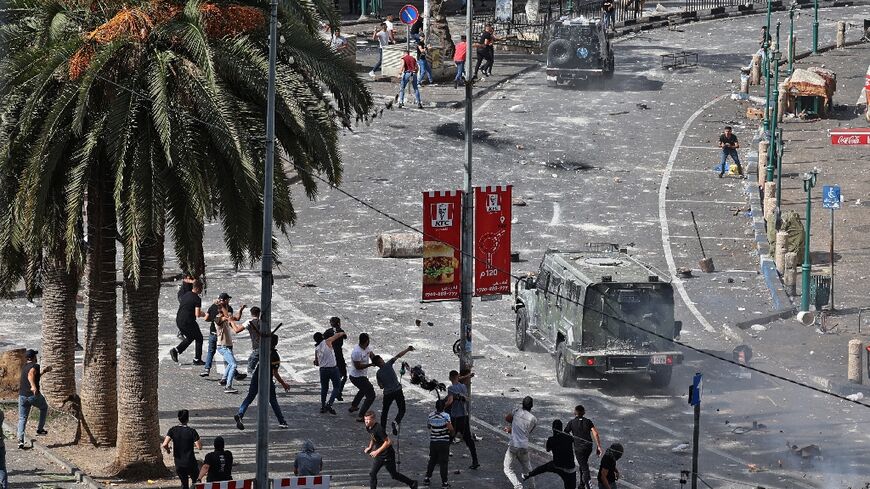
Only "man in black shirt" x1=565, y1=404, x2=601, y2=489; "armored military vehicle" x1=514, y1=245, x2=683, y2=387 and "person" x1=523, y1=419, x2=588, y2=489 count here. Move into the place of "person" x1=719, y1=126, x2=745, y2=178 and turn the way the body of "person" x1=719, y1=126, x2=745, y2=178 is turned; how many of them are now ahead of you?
3

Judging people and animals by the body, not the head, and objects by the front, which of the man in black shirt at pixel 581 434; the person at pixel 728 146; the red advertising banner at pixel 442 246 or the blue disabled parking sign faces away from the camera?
the man in black shirt

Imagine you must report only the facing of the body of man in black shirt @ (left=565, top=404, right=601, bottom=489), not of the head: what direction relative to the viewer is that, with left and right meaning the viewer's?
facing away from the viewer

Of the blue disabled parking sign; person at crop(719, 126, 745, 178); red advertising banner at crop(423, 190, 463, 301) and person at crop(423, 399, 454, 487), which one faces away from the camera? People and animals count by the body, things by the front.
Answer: person at crop(423, 399, 454, 487)

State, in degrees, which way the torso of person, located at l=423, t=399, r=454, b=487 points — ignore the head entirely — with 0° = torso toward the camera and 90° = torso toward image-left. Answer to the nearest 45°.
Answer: approximately 180°

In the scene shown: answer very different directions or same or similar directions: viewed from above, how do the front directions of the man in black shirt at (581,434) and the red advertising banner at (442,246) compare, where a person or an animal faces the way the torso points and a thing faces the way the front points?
very different directions

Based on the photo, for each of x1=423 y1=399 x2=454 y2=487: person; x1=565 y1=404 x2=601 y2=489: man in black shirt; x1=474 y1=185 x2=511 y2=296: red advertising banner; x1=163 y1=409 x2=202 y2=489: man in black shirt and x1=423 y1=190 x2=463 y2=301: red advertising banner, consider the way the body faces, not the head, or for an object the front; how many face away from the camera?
3

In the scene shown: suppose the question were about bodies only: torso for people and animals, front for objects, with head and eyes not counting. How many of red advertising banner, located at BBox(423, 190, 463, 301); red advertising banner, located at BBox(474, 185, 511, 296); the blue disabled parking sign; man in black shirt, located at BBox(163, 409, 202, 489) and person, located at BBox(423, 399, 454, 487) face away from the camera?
2

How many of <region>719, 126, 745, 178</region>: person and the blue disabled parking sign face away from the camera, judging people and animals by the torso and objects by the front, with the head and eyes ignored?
0

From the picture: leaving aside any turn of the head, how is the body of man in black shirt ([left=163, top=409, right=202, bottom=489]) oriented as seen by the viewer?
away from the camera

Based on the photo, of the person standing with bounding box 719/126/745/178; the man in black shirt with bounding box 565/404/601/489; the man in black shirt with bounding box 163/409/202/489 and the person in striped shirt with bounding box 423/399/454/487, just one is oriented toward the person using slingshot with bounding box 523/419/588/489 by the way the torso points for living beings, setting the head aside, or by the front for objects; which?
the person standing with bounding box 719/126/745/178
